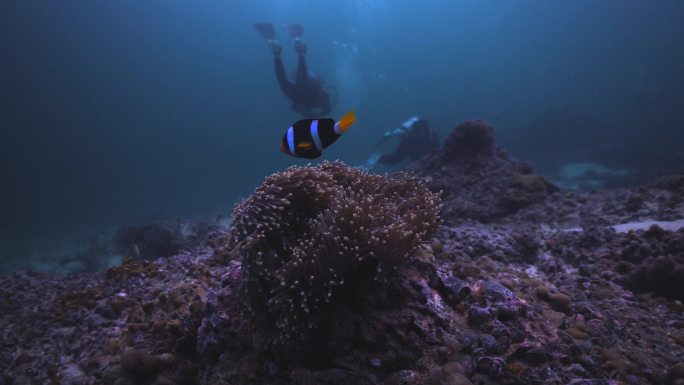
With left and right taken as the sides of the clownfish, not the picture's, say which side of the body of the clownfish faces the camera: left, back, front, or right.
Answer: left

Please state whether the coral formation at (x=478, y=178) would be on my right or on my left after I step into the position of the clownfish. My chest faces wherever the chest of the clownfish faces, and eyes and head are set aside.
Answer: on my right

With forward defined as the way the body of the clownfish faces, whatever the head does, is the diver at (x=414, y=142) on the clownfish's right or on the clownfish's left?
on the clownfish's right
